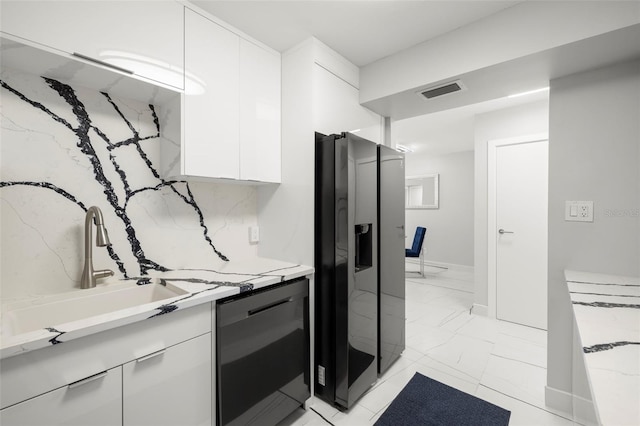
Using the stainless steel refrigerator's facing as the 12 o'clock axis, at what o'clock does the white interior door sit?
The white interior door is roughly at 9 o'clock from the stainless steel refrigerator.

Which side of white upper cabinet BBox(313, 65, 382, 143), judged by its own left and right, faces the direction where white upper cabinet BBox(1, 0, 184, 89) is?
right

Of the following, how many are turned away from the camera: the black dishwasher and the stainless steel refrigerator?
0

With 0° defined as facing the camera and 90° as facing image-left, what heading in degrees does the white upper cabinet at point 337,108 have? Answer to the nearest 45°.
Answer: approximately 315°

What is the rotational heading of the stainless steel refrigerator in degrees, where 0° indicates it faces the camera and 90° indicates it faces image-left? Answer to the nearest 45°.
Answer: approximately 315°

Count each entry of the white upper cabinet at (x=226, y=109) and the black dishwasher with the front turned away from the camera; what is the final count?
0

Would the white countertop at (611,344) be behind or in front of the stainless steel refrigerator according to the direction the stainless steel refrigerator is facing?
in front

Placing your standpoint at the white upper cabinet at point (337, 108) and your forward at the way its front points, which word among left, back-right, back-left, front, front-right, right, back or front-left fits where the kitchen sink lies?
right

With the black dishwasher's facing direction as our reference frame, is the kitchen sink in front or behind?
behind

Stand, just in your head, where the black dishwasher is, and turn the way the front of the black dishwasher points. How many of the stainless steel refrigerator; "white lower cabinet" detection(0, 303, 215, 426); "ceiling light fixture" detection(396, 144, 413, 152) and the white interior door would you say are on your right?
1

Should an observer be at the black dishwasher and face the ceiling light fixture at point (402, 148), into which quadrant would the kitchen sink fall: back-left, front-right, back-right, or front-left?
back-left

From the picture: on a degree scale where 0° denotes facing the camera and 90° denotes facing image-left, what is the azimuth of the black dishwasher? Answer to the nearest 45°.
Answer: approximately 315°

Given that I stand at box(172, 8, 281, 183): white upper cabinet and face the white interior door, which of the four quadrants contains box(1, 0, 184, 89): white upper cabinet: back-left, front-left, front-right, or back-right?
back-right
